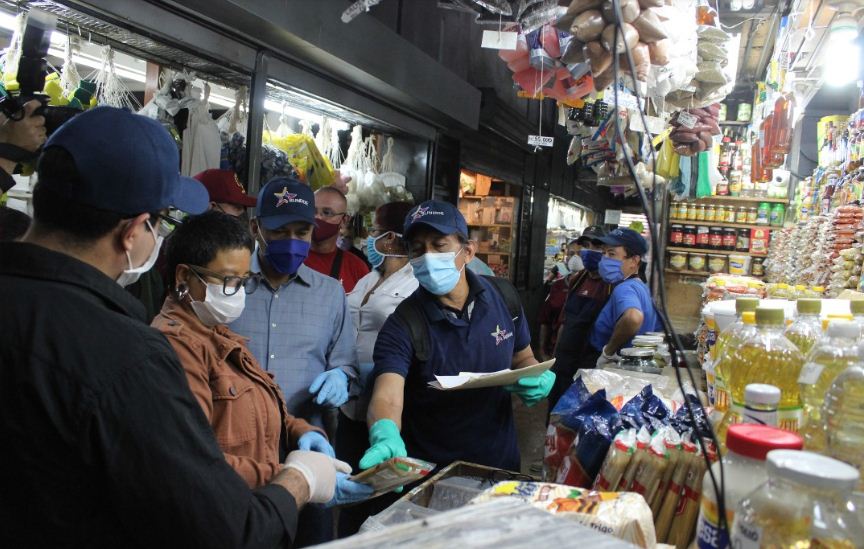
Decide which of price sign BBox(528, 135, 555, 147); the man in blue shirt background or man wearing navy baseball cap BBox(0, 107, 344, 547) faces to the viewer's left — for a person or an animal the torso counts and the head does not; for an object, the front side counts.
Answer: the man in blue shirt background

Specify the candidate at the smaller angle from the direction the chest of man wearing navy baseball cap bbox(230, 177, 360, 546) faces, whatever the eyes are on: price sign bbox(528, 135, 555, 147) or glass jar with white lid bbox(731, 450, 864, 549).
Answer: the glass jar with white lid

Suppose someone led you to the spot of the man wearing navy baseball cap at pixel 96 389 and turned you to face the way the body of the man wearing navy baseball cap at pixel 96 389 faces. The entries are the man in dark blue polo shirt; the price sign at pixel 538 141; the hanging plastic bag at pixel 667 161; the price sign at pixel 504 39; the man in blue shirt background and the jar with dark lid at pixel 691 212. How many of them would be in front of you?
6

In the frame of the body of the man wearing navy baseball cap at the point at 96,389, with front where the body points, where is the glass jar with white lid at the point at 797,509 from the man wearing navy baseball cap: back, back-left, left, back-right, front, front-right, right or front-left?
right

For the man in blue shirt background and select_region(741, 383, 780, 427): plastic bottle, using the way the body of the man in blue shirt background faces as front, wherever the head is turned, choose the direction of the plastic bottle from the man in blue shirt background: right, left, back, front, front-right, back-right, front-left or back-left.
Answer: left

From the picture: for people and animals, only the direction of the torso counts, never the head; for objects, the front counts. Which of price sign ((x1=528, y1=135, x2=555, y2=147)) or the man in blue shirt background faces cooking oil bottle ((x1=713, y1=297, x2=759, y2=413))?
the price sign

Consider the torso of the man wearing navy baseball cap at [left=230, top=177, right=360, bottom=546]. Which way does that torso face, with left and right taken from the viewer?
facing the viewer

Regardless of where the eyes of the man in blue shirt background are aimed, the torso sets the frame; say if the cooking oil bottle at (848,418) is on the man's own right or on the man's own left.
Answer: on the man's own left

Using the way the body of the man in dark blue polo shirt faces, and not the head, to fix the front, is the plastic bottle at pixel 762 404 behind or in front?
in front

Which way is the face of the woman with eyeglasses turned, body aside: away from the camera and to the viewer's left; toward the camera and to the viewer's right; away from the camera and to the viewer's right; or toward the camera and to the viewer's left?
toward the camera and to the viewer's right

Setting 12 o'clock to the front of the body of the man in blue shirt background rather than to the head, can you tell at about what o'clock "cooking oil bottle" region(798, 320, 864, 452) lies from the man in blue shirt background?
The cooking oil bottle is roughly at 9 o'clock from the man in blue shirt background.

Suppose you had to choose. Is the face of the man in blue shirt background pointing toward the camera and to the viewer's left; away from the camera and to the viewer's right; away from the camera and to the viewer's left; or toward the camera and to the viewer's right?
toward the camera and to the viewer's left

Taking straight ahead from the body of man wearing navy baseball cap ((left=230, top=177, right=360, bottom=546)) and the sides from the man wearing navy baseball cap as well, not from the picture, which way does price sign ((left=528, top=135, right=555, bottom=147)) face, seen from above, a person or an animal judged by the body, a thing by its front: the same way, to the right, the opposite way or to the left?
the same way

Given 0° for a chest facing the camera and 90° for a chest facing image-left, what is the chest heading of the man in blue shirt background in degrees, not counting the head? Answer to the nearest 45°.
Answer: approximately 90°

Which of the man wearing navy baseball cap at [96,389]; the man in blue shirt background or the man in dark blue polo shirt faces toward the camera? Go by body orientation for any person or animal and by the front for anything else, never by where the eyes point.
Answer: the man in dark blue polo shirt

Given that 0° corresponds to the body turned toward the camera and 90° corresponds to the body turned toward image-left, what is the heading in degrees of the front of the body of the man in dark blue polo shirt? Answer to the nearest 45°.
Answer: approximately 0°
